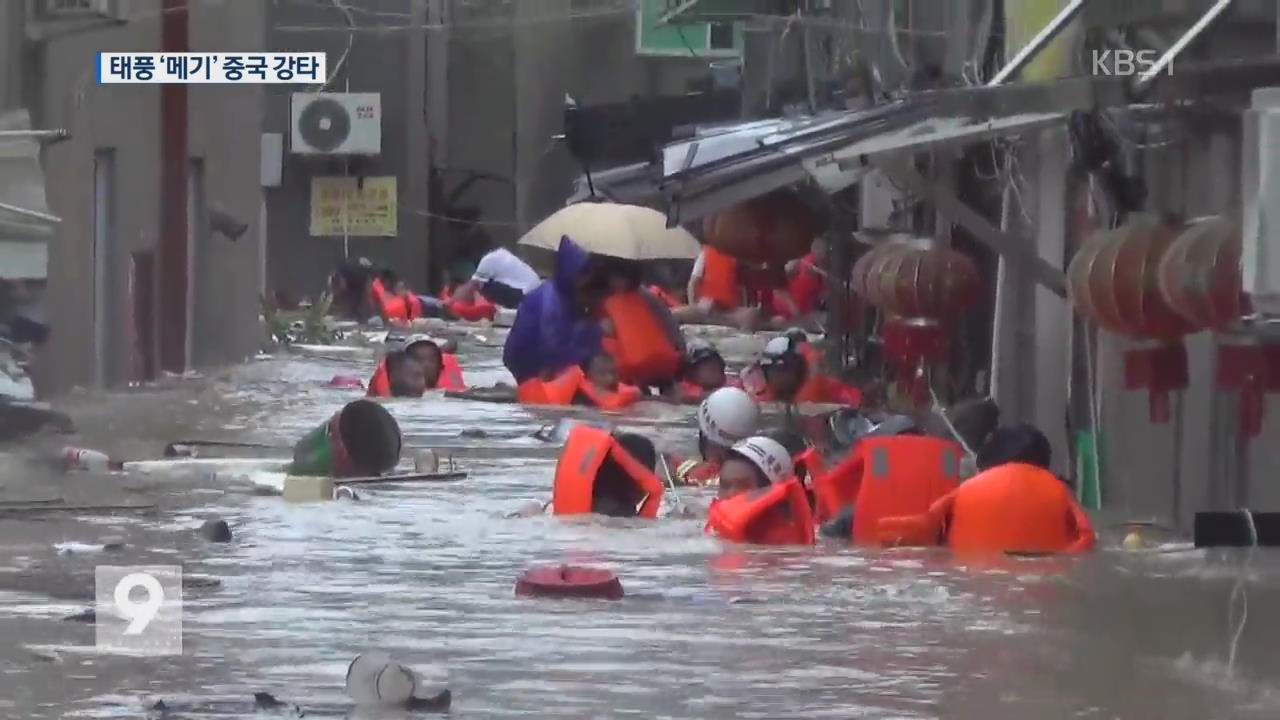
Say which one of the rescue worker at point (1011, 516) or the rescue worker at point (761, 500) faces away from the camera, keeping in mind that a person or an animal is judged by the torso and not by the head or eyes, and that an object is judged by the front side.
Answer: the rescue worker at point (1011, 516)

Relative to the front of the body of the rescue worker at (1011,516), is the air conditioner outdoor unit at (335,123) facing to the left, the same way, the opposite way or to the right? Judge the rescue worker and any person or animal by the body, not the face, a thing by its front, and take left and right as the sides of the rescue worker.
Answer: the opposite way

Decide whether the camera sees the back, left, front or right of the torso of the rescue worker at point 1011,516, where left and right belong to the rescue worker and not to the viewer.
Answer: back

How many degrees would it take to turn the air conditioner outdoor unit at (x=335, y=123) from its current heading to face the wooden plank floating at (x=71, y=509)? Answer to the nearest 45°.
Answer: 0° — it already faces it

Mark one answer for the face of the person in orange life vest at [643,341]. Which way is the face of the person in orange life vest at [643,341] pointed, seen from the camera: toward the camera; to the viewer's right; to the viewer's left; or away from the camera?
away from the camera

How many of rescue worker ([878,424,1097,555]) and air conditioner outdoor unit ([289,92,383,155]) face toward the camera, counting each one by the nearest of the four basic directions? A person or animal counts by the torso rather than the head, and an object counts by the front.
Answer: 1

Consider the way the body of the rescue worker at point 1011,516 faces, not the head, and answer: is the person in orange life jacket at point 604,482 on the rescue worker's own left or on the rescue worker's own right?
on the rescue worker's own left

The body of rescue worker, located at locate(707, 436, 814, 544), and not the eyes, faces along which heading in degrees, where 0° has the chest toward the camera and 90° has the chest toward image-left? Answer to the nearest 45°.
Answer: approximately 45°

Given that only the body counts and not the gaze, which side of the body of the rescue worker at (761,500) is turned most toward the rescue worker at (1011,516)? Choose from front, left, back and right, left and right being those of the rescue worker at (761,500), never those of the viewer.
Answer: left

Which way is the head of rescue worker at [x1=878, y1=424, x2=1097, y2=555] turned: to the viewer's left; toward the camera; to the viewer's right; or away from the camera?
away from the camera

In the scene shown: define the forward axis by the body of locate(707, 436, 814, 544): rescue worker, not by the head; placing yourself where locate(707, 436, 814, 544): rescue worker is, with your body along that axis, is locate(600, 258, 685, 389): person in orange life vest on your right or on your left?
on your right

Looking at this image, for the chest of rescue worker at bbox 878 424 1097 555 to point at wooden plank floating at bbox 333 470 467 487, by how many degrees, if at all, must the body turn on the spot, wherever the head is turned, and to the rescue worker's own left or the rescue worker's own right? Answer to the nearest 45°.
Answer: approximately 45° to the rescue worker's own left
